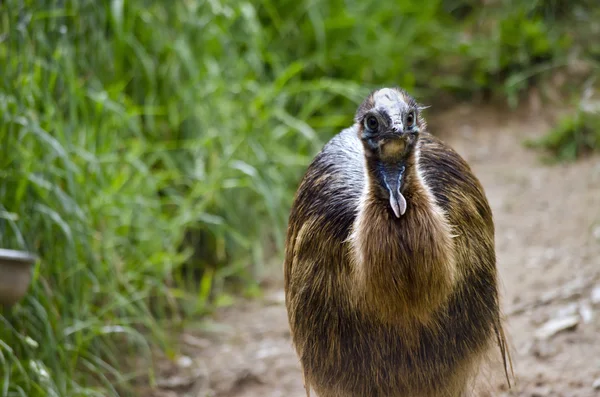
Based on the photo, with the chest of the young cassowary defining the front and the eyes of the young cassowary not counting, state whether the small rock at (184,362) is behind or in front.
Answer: behind

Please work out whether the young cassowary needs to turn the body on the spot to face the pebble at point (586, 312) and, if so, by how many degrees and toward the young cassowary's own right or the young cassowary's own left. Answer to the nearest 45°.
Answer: approximately 135° to the young cassowary's own left

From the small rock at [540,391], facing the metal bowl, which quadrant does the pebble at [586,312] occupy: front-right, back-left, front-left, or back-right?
back-right

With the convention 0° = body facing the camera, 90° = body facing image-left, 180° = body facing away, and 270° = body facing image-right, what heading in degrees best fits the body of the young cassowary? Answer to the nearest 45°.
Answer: approximately 0°

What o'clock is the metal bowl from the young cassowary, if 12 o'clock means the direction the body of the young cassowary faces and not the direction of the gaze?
The metal bowl is roughly at 3 o'clock from the young cassowary.

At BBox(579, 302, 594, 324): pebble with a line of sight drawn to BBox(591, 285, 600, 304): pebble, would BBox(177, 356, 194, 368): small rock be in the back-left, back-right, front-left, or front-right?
back-left

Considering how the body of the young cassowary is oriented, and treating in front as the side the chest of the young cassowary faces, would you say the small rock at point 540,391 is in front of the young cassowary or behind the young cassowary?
behind

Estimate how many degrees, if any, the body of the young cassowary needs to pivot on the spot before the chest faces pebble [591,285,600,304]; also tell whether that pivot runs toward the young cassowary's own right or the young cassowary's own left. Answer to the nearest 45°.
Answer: approximately 135° to the young cassowary's own left

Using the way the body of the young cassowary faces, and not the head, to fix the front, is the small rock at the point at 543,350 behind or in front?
behind

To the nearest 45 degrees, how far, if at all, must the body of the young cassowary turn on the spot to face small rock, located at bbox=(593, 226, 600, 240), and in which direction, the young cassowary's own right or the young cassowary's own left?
approximately 135° to the young cassowary's own left

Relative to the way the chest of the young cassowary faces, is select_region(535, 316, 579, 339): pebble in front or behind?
behind
